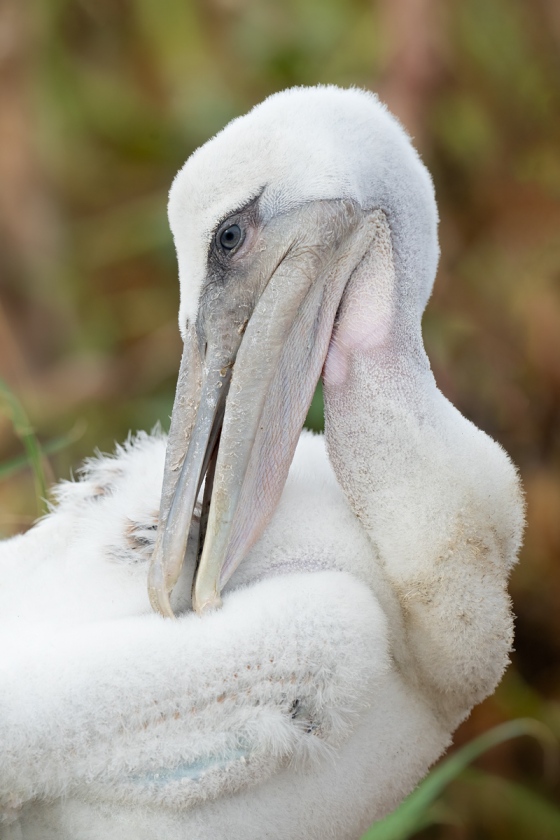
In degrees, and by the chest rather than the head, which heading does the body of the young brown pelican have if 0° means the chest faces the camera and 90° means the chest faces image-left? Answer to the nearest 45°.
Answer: approximately 270°
